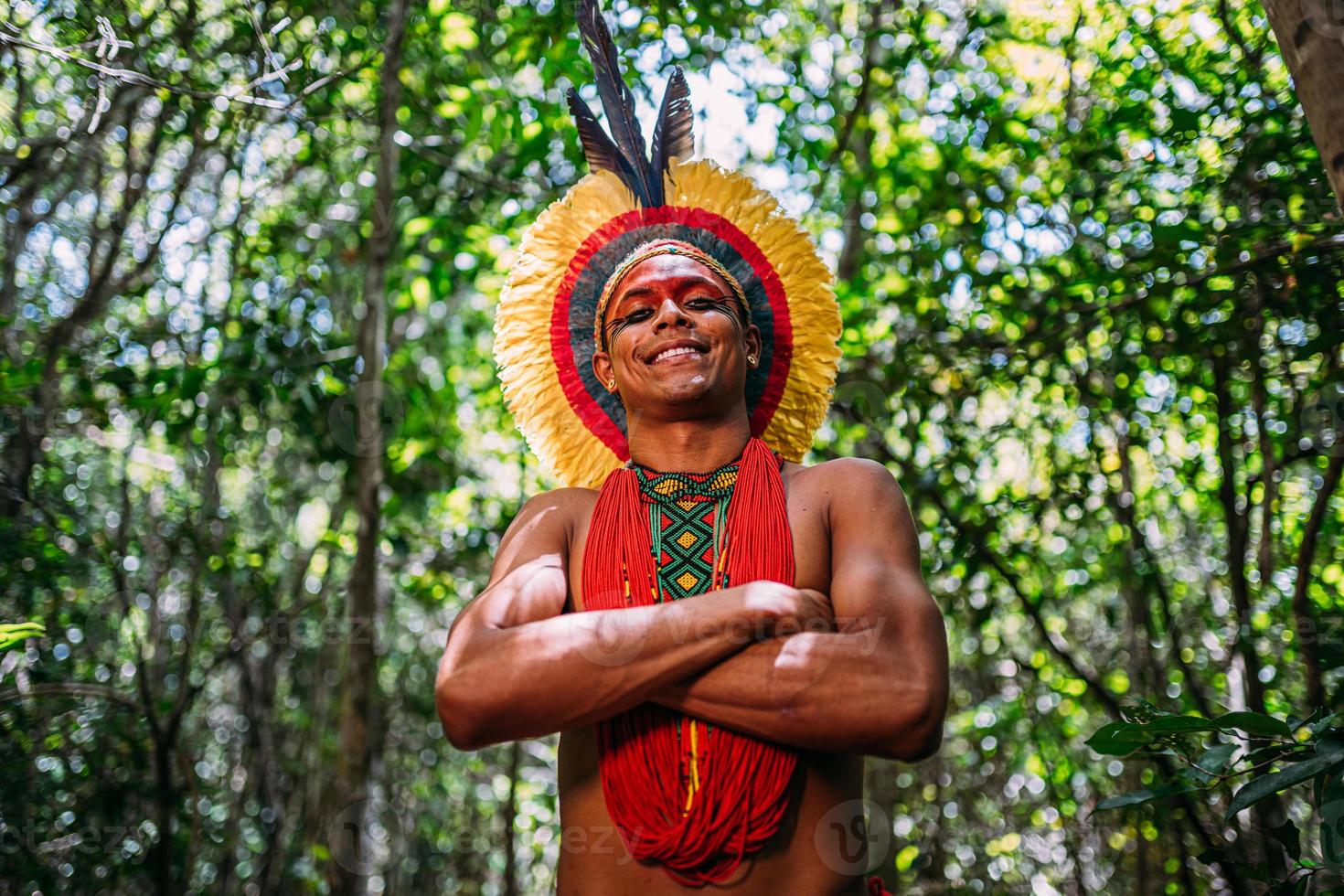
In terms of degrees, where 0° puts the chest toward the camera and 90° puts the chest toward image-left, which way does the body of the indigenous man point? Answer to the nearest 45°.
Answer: approximately 0°

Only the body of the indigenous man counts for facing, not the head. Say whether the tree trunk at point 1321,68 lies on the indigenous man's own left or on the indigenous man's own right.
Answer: on the indigenous man's own left

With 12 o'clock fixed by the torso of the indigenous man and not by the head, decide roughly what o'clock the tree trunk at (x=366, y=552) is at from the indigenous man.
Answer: The tree trunk is roughly at 5 o'clock from the indigenous man.
